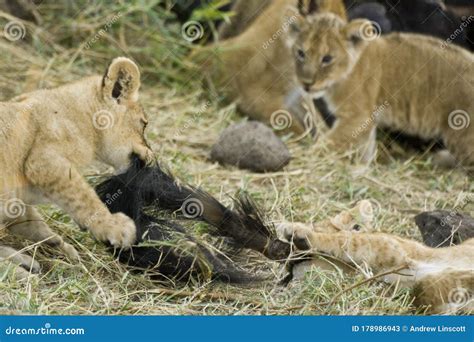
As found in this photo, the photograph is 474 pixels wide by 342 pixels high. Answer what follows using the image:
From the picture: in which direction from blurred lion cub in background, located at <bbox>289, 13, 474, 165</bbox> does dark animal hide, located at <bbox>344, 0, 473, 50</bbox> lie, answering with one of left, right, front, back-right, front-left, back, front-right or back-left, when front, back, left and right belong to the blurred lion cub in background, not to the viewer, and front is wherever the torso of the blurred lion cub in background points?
right

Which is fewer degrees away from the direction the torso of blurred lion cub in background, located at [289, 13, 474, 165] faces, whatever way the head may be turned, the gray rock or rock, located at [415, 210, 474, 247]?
the gray rock

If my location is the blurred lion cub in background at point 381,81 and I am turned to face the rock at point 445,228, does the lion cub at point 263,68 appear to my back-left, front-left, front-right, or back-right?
back-right

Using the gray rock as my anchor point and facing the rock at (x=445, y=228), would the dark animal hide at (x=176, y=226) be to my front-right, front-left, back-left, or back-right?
front-right

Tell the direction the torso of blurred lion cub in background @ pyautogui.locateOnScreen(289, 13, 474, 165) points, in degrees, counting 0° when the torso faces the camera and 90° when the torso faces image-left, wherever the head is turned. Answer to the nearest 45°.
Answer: approximately 90°

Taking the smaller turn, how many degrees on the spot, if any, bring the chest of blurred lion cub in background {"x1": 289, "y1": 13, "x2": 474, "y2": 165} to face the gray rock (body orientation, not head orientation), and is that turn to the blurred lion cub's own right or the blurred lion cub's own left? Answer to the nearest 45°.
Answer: approximately 45° to the blurred lion cub's own left
